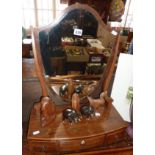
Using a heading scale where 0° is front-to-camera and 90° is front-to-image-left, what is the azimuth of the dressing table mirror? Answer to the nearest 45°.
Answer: approximately 0°
